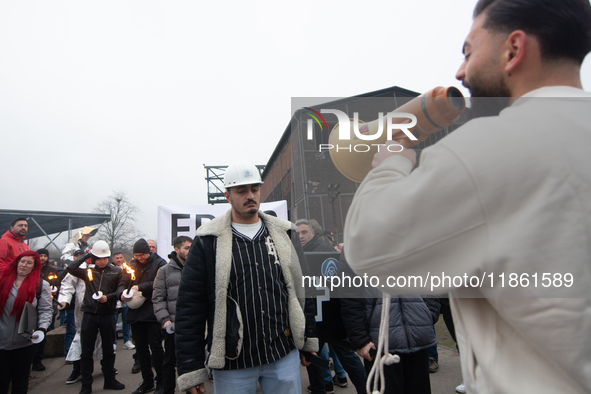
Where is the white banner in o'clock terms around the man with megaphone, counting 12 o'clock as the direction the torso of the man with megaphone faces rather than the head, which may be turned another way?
The white banner is roughly at 12 o'clock from the man with megaphone.

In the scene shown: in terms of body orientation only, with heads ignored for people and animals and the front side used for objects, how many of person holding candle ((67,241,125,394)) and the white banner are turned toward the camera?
2

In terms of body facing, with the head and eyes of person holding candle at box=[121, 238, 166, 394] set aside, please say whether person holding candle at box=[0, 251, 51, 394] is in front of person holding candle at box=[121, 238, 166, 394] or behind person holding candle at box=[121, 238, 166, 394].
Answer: in front

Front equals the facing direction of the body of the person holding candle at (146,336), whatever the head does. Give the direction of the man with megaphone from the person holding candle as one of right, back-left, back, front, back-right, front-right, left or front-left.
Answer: front-left

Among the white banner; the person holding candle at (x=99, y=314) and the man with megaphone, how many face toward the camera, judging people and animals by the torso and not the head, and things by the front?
2

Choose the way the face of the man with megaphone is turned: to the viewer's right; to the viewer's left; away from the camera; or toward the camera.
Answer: to the viewer's left

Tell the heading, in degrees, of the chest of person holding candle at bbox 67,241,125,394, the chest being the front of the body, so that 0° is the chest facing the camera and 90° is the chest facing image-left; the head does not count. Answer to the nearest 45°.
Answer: approximately 0°

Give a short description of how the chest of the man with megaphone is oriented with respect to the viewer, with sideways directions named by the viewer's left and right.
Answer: facing away from the viewer and to the left of the viewer
